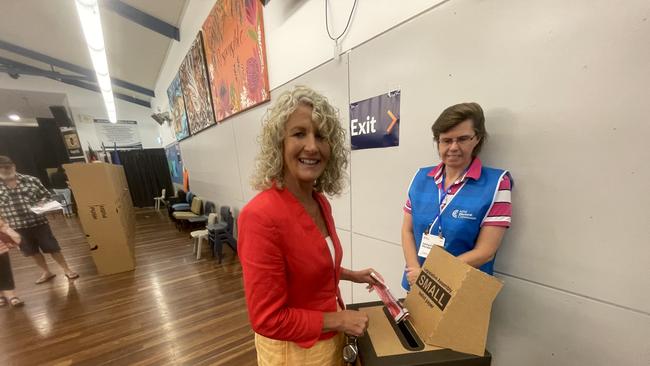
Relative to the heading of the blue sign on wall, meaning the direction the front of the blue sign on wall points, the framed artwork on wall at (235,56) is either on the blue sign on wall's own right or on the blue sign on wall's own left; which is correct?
on the blue sign on wall's own right

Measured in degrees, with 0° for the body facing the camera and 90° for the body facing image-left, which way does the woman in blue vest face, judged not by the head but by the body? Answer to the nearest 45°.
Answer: approximately 45°

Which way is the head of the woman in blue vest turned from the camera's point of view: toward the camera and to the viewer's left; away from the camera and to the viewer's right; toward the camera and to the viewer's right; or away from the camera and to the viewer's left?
toward the camera and to the viewer's left

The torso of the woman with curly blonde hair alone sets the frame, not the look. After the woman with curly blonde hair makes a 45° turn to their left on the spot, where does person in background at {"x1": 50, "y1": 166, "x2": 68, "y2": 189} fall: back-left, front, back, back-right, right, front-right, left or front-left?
back-left

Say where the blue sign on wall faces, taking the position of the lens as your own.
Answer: facing the viewer and to the left of the viewer

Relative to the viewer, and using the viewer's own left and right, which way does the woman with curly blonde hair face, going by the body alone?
facing the viewer and to the right of the viewer
